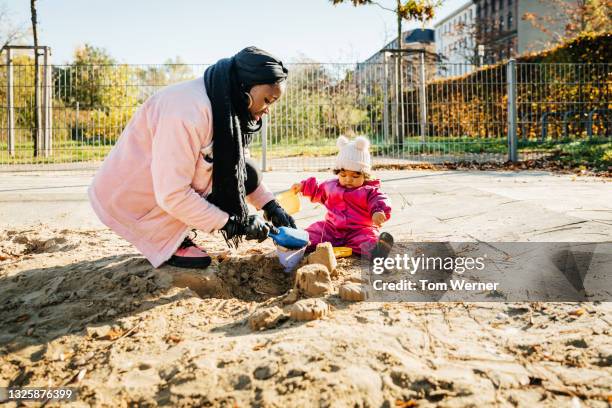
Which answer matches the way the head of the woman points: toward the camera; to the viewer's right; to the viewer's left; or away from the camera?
to the viewer's right

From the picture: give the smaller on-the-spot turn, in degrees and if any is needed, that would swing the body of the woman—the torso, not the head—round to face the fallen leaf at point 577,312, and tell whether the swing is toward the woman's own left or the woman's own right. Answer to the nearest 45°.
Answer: approximately 45° to the woman's own right

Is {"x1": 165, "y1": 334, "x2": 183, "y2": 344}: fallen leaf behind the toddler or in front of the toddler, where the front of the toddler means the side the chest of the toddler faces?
in front

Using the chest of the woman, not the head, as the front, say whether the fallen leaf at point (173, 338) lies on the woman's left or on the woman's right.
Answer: on the woman's right

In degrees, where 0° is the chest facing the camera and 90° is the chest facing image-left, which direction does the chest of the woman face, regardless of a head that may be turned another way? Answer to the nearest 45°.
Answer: approximately 270°

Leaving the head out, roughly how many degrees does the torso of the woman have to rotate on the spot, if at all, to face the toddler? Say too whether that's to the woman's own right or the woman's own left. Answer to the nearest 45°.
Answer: approximately 45° to the woman's own left

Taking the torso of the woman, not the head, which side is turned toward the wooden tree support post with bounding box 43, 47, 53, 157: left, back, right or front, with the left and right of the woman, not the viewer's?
left
